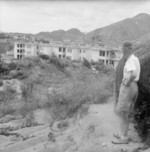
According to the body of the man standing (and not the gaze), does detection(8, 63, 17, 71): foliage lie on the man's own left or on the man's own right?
on the man's own right

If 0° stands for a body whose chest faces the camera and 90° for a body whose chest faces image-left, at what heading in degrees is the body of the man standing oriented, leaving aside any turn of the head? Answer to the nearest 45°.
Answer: approximately 90°

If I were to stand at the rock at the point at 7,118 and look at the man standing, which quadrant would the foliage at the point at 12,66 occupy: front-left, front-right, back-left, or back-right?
back-left

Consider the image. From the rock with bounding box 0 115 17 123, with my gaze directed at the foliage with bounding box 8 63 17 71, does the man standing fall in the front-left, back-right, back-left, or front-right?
back-right

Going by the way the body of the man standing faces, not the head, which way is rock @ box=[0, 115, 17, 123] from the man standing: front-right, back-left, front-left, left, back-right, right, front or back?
front-right
